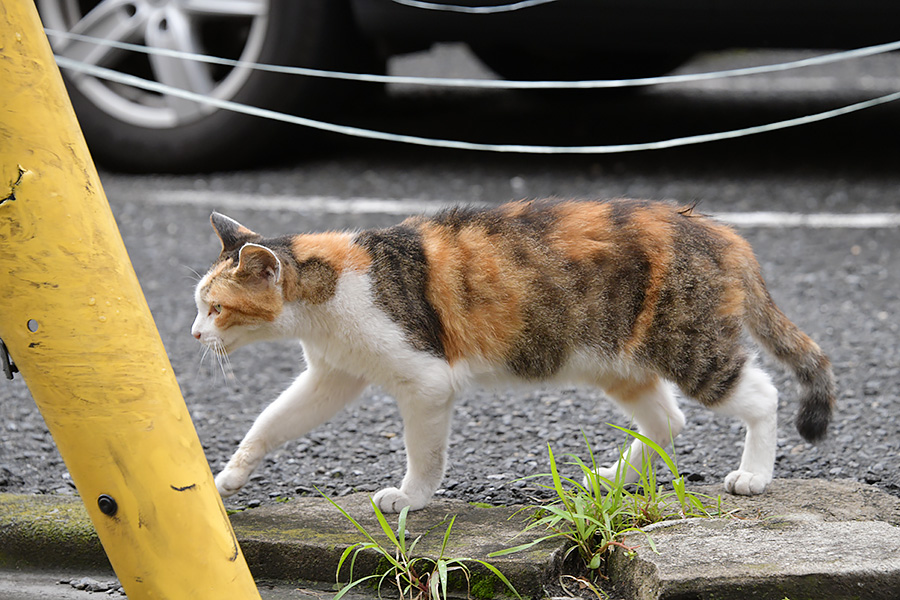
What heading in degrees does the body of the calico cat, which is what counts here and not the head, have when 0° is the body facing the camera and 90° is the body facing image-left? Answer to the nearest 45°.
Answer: approximately 90°

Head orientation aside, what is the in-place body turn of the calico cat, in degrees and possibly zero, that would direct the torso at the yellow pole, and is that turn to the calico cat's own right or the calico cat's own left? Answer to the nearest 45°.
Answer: approximately 45° to the calico cat's own left

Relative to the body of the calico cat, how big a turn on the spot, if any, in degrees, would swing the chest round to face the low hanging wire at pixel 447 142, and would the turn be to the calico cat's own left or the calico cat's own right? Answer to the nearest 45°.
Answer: approximately 90° to the calico cat's own right
